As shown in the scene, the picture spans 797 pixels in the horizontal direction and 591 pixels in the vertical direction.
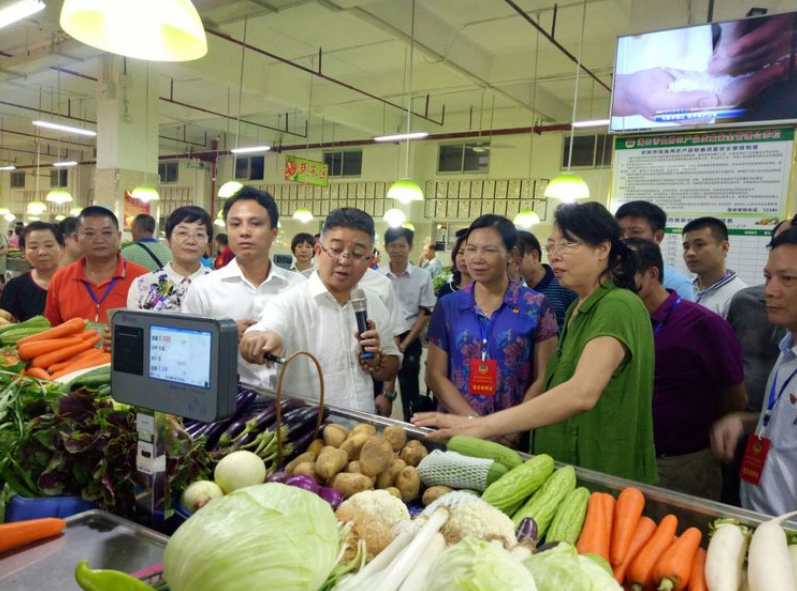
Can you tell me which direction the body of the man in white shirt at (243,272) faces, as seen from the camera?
toward the camera

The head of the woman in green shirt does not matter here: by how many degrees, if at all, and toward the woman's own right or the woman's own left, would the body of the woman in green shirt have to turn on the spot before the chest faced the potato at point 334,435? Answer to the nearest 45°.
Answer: approximately 45° to the woman's own left

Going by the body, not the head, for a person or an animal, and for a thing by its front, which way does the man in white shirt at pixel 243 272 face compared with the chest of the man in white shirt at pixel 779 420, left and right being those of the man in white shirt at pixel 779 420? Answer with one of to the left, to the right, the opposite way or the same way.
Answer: to the left

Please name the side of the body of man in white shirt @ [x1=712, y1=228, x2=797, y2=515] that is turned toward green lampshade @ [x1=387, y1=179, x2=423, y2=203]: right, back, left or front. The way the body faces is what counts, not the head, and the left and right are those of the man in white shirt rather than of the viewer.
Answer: right

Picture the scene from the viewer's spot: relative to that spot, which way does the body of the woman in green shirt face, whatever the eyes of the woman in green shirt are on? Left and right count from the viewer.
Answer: facing to the left of the viewer

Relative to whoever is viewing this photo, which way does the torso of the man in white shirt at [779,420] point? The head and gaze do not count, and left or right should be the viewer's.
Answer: facing the viewer and to the left of the viewer

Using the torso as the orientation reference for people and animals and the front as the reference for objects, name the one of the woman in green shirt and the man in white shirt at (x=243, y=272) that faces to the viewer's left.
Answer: the woman in green shirt

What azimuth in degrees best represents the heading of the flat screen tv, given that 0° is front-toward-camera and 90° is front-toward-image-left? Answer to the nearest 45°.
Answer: approximately 45°

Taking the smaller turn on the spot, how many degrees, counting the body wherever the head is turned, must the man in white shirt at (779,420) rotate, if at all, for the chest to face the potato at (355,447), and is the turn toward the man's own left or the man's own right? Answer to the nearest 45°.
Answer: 0° — they already face it

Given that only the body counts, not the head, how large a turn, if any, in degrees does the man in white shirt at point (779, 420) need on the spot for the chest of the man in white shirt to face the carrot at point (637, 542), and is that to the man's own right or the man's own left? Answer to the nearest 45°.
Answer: approximately 45° to the man's own left

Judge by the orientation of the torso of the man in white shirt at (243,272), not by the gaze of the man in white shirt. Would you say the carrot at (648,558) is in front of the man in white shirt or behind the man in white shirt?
in front

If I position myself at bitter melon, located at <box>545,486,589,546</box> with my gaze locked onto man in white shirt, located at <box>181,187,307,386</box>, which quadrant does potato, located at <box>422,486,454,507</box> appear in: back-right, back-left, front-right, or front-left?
front-left

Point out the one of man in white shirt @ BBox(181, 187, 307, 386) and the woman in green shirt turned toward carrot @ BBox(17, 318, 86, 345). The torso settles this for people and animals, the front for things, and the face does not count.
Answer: the woman in green shirt
